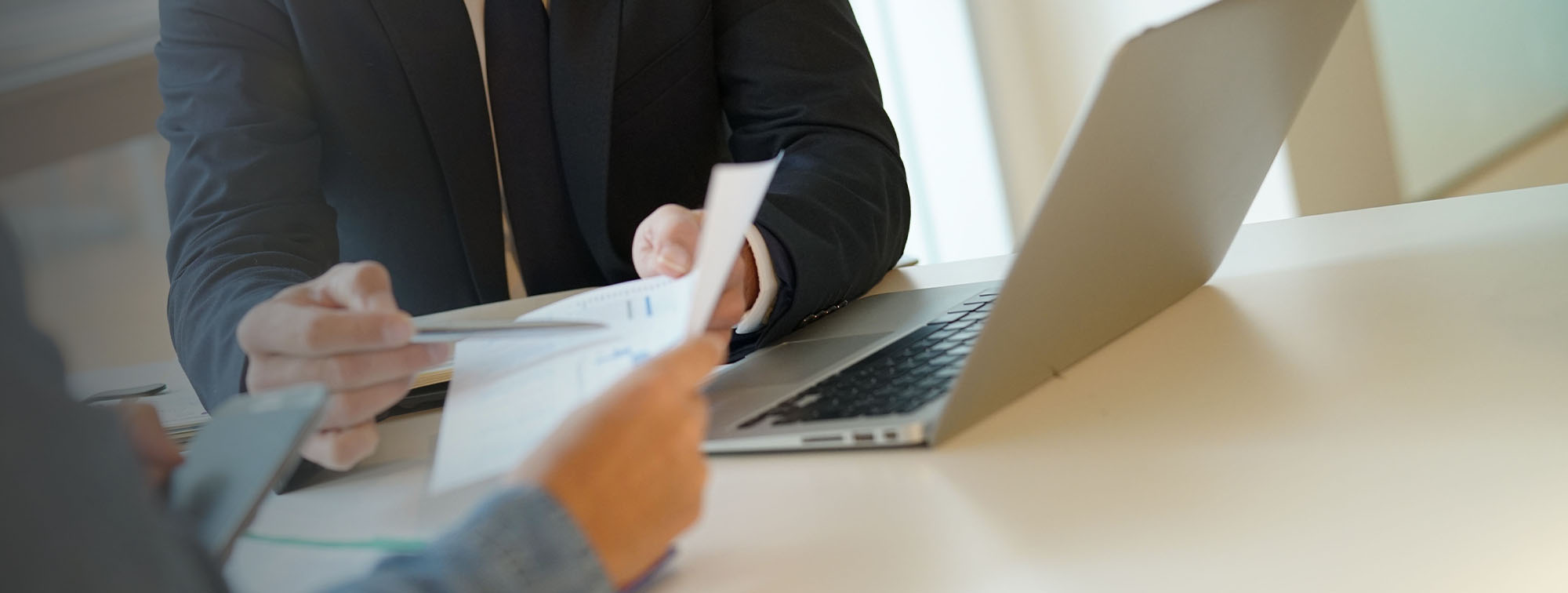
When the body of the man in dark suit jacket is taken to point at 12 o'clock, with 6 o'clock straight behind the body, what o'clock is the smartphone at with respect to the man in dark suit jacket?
The smartphone is roughly at 12 o'clock from the man in dark suit jacket.

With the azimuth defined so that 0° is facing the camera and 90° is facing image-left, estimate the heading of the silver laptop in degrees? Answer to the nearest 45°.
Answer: approximately 135°

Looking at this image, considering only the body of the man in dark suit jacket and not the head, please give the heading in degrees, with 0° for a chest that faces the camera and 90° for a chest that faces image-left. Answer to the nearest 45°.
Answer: approximately 0°

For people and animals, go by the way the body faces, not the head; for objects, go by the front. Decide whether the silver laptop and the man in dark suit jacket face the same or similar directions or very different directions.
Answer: very different directions

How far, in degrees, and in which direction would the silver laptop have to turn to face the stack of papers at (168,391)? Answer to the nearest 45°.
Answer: approximately 45° to its left

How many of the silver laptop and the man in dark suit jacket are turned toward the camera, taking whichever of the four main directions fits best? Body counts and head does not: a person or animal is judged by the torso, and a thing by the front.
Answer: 1
